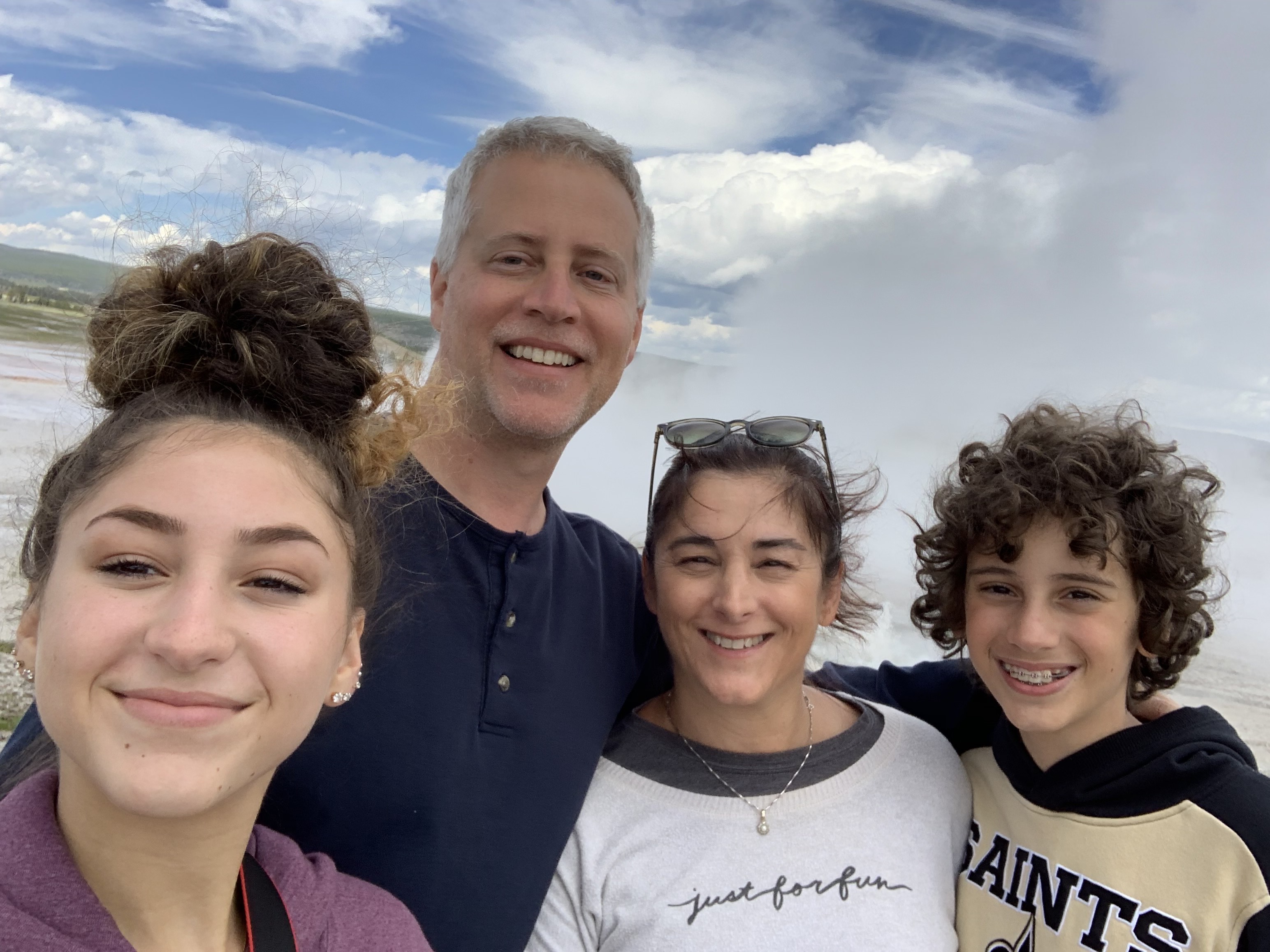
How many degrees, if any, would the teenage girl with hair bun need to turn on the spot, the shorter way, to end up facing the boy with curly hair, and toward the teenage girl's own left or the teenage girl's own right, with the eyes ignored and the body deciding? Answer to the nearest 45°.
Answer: approximately 90° to the teenage girl's own left

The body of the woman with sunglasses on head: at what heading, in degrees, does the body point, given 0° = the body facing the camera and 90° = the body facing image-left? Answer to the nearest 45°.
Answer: approximately 0°

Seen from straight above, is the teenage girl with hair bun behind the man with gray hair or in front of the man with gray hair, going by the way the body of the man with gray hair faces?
in front

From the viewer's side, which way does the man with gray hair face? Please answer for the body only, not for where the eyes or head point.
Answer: toward the camera

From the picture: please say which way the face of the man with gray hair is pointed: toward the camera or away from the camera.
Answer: toward the camera

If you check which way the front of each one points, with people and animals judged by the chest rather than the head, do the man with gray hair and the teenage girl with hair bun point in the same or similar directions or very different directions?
same or similar directions

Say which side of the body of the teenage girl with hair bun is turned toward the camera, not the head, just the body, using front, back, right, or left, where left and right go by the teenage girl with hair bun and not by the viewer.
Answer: front

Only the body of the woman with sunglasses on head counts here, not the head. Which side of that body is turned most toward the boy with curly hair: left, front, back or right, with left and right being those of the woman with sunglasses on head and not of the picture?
left

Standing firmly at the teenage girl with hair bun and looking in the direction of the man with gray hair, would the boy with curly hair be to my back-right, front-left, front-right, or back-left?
front-right

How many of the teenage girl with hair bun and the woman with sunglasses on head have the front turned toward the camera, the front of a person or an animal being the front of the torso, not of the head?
2

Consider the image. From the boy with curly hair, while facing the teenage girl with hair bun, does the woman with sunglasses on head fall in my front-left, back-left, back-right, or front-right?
front-right

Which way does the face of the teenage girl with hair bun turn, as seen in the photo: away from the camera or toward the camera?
toward the camera
